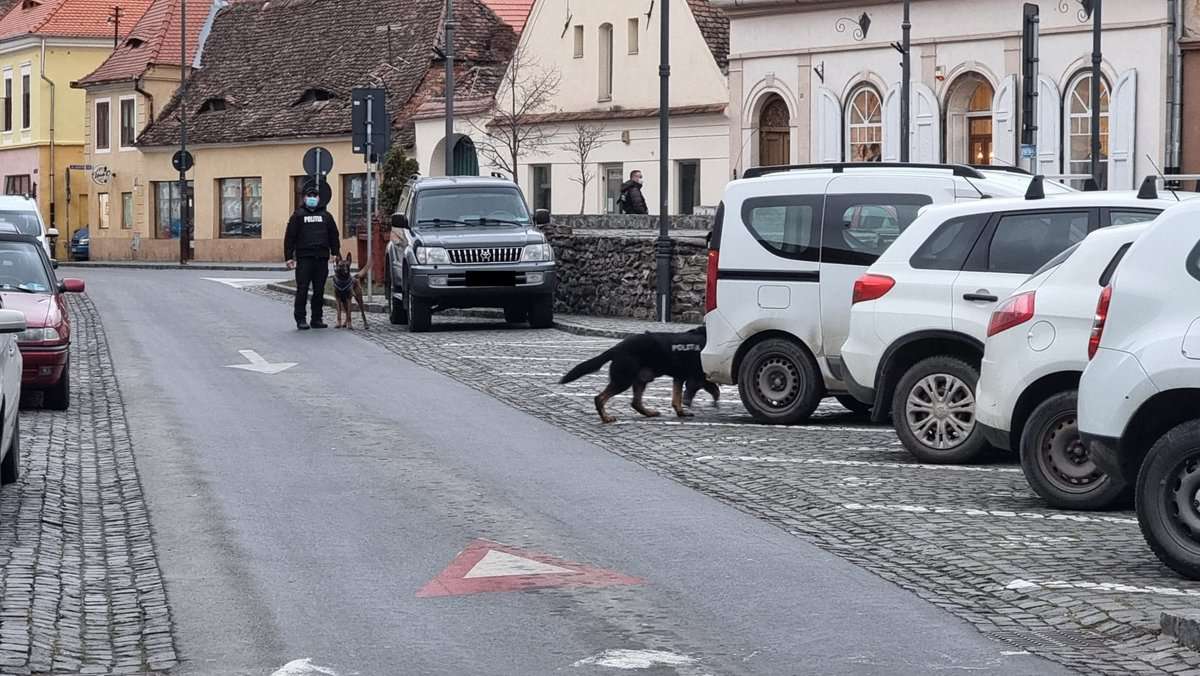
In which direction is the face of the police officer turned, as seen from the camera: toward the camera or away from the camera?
toward the camera

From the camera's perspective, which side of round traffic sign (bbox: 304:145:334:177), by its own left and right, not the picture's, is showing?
back

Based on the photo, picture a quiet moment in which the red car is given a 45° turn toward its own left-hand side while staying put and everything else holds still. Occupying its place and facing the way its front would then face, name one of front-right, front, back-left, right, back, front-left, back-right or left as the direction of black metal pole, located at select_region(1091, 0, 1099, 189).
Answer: left

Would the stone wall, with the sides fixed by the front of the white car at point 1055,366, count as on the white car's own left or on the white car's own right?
on the white car's own left

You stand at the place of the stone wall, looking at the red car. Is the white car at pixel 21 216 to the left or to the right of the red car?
right

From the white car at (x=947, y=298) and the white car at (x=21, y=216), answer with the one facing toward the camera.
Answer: the white car at (x=21, y=216)

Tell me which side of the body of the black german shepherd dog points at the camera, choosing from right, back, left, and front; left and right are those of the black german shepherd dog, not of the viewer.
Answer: right

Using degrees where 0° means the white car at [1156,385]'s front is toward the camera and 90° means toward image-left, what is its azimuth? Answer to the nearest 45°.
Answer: approximately 270°

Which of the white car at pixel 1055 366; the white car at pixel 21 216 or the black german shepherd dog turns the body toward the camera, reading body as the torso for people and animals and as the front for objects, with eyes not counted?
the white car at pixel 21 216

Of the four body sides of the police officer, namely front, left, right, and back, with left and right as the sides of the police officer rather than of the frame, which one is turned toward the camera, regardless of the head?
front

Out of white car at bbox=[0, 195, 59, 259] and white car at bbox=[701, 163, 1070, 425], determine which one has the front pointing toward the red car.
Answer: white car at bbox=[0, 195, 59, 259]

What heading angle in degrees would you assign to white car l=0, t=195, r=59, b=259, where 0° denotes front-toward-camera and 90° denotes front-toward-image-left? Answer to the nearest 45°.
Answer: approximately 0°

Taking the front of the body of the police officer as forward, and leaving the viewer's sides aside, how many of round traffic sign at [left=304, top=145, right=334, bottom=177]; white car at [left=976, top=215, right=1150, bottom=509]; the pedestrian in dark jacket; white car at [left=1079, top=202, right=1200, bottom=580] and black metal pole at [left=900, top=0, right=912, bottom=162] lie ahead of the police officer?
2

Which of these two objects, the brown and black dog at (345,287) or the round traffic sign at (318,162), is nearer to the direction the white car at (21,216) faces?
the brown and black dog

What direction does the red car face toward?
toward the camera
